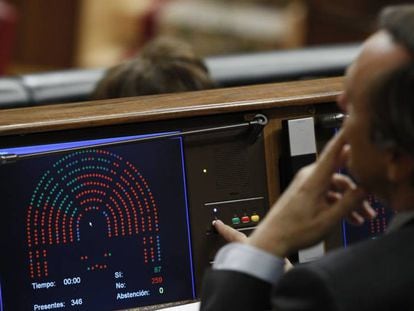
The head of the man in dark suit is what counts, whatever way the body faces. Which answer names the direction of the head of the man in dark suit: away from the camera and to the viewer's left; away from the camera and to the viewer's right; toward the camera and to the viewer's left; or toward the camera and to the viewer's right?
away from the camera and to the viewer's left

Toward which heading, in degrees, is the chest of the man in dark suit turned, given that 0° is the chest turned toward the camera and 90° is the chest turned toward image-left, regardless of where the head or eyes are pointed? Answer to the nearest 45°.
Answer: approximately 135°

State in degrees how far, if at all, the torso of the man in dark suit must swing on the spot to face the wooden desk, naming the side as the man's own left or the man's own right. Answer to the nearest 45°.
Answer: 0° — they already face it
